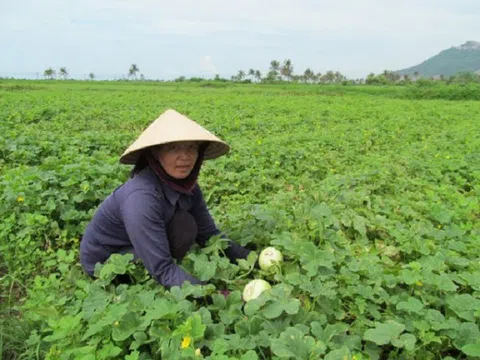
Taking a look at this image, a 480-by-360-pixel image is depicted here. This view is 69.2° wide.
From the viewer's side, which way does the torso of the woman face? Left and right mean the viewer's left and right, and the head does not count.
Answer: facing the viewer and to the right of the viewer
